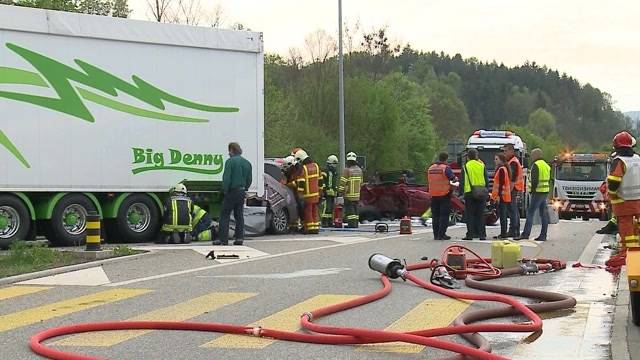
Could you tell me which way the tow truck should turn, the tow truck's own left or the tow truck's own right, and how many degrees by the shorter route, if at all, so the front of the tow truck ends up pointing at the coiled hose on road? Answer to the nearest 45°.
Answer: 0° — it already faces it

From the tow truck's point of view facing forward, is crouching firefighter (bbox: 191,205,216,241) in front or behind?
in front

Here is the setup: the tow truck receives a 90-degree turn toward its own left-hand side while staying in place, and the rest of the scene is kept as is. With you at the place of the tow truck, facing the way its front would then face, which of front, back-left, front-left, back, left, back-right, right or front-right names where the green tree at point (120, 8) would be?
back

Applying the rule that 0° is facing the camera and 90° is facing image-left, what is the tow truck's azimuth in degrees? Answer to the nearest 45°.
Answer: approximately 0°

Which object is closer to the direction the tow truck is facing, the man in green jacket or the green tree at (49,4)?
the man in green jacket

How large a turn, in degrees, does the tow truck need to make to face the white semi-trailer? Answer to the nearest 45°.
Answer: approximately 45° to its right

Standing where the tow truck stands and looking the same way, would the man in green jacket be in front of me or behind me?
in front

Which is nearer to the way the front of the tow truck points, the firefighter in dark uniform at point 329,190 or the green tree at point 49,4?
the firefighter in dark uniform

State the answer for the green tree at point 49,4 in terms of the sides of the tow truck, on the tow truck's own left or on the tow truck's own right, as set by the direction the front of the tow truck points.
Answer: on the tow truck's own right

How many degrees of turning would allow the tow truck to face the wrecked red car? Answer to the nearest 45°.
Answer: approximately 45° to its right
